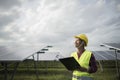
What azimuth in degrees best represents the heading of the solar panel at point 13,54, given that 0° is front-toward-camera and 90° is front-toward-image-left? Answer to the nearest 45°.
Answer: approximately 0°
